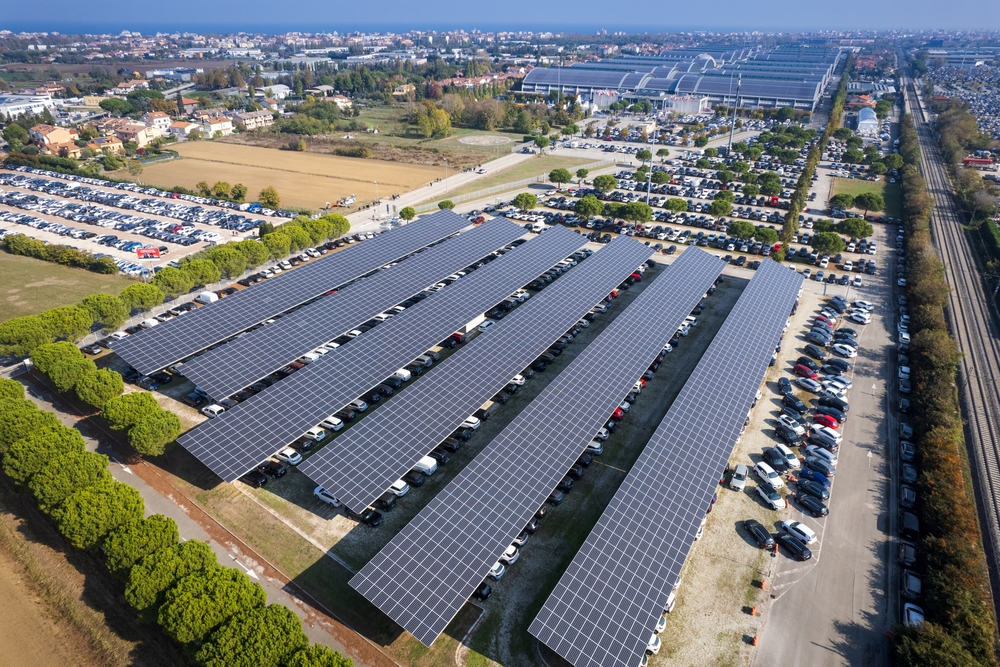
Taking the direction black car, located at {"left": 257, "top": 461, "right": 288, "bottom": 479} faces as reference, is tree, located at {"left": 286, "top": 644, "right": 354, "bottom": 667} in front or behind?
behind

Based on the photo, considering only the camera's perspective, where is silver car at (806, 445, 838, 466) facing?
facing away from the viewer and to the left of the viewer

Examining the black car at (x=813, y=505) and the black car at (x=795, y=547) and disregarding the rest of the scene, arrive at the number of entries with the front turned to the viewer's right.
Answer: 0

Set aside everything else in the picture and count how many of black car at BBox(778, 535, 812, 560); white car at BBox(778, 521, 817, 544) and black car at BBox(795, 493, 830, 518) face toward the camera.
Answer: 0

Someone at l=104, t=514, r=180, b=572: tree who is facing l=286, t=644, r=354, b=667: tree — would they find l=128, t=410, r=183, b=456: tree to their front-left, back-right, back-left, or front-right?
back-left

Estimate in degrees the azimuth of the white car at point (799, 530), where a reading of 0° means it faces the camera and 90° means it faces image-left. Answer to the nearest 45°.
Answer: approximately 135°

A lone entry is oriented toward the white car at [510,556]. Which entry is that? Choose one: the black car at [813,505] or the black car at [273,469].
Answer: the black car at [273,469]

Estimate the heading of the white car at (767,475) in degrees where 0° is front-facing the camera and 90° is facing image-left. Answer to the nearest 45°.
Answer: approximately 315°

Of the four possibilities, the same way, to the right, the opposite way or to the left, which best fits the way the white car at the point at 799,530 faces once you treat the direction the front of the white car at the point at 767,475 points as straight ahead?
the opposite way

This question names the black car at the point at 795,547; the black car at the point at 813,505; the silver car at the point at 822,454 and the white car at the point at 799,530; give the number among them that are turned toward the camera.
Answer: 0

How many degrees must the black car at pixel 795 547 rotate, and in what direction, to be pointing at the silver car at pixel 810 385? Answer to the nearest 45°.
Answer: approximately 45° to its right

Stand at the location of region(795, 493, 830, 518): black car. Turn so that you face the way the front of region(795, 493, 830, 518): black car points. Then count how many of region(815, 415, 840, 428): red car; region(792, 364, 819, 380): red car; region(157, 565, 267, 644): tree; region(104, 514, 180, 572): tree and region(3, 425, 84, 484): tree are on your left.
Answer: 3

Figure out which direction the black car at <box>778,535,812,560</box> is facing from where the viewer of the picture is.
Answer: facing away from the viewer and to the left of the viewer

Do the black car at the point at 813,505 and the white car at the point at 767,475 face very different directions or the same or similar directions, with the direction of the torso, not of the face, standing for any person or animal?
very different directions
